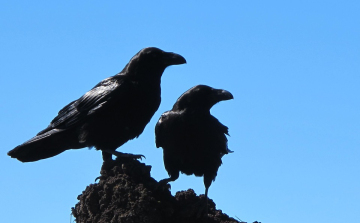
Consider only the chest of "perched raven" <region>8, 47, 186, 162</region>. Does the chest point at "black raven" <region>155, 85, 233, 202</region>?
yes

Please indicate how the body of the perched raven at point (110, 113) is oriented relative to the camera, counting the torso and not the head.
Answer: to the viewer's right
